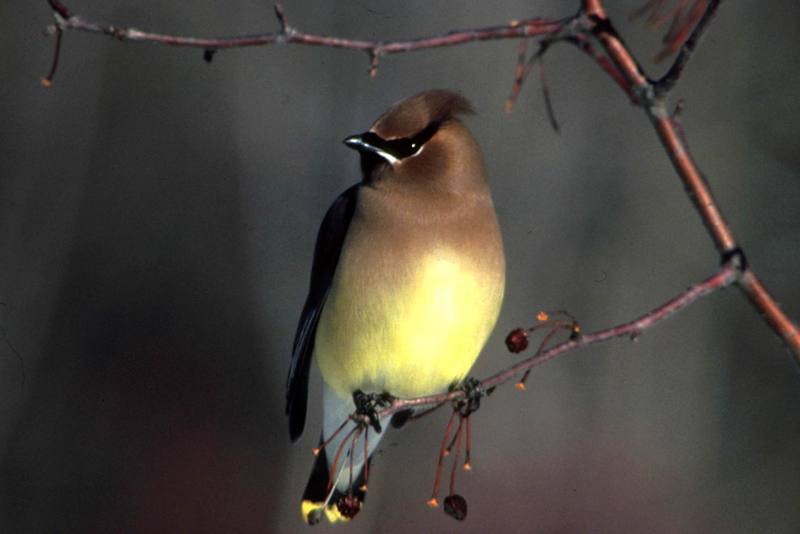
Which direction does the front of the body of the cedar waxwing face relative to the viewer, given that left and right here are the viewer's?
facing the viewer and to the right of the viewer

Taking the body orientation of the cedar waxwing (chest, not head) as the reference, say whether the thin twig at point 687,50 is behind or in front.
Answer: in front

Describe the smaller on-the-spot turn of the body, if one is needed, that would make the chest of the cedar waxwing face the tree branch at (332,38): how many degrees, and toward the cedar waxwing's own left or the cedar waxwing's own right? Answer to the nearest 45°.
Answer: approximately 45° to the cedar waxwing's own right

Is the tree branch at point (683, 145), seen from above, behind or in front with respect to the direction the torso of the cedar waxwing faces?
in front
